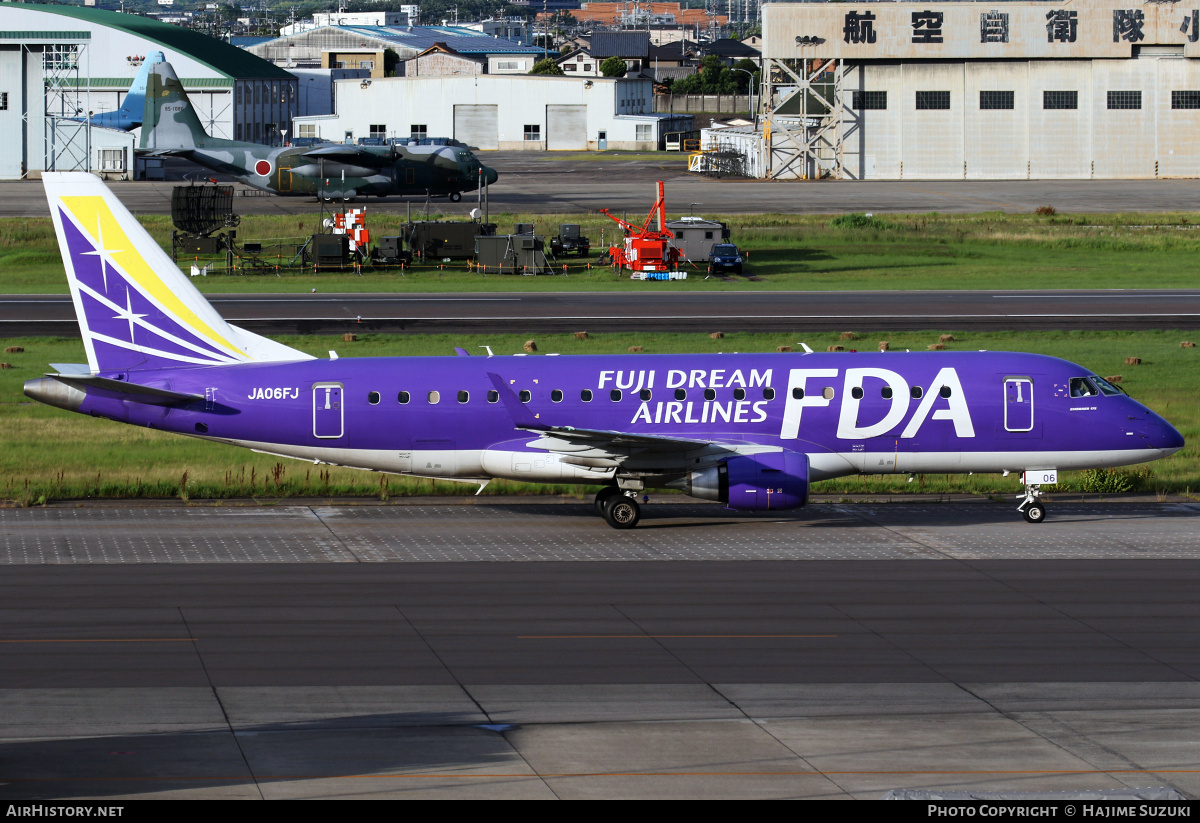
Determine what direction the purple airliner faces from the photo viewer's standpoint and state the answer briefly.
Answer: facing to the right of the viewer
